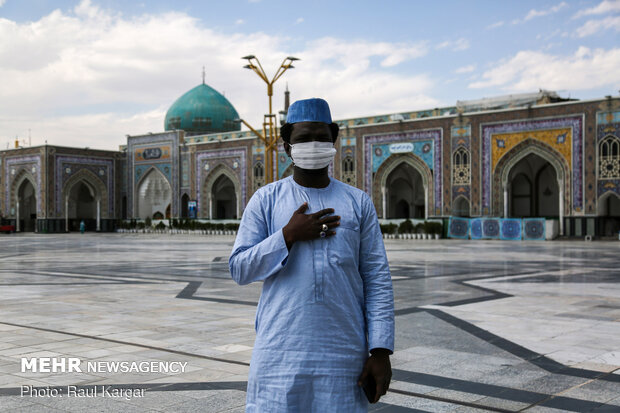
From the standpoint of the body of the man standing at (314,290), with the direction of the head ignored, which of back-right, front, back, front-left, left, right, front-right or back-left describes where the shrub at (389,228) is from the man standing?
back

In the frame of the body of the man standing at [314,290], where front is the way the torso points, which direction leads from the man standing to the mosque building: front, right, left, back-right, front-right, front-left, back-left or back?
back

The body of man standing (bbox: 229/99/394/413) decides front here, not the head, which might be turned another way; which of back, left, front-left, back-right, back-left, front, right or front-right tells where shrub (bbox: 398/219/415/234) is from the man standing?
back

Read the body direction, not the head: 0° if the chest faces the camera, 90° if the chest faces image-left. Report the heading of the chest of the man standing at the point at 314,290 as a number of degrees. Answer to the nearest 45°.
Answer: approximately 0°

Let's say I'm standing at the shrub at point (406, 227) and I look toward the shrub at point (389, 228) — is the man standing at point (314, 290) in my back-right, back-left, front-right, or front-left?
back-left
